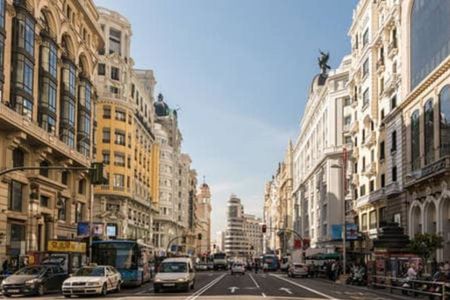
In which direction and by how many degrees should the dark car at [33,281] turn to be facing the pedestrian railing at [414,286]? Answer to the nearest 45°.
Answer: approximately 135° to its left

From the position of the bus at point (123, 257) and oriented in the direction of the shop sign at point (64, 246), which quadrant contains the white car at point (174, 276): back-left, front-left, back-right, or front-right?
back-left

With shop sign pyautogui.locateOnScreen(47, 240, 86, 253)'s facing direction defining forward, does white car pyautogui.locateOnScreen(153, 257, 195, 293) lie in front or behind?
in front

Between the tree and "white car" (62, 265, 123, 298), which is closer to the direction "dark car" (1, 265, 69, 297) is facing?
the white car

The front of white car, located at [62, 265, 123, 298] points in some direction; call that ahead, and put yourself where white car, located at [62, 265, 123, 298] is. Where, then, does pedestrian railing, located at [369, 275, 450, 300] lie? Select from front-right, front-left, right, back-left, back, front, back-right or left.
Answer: back-left

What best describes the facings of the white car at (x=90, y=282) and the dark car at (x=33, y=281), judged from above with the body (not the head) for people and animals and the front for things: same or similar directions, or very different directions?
same or similar directions

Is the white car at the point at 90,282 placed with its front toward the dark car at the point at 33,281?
no

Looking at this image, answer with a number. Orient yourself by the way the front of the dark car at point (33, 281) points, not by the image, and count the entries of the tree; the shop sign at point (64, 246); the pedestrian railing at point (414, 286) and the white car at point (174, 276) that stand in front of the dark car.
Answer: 0

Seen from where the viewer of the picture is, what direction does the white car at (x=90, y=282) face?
facing the viewer and to the left of the viewer

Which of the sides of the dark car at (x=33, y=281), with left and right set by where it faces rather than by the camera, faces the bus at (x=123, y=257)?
back

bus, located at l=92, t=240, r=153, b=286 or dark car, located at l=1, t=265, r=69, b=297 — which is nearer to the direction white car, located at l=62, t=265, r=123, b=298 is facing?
the dark car

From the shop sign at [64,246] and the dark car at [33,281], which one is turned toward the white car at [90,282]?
the shop sign

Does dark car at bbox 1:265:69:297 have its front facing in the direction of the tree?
no

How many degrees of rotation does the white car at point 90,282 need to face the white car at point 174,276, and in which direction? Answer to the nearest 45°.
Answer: approximately 90° to its left
